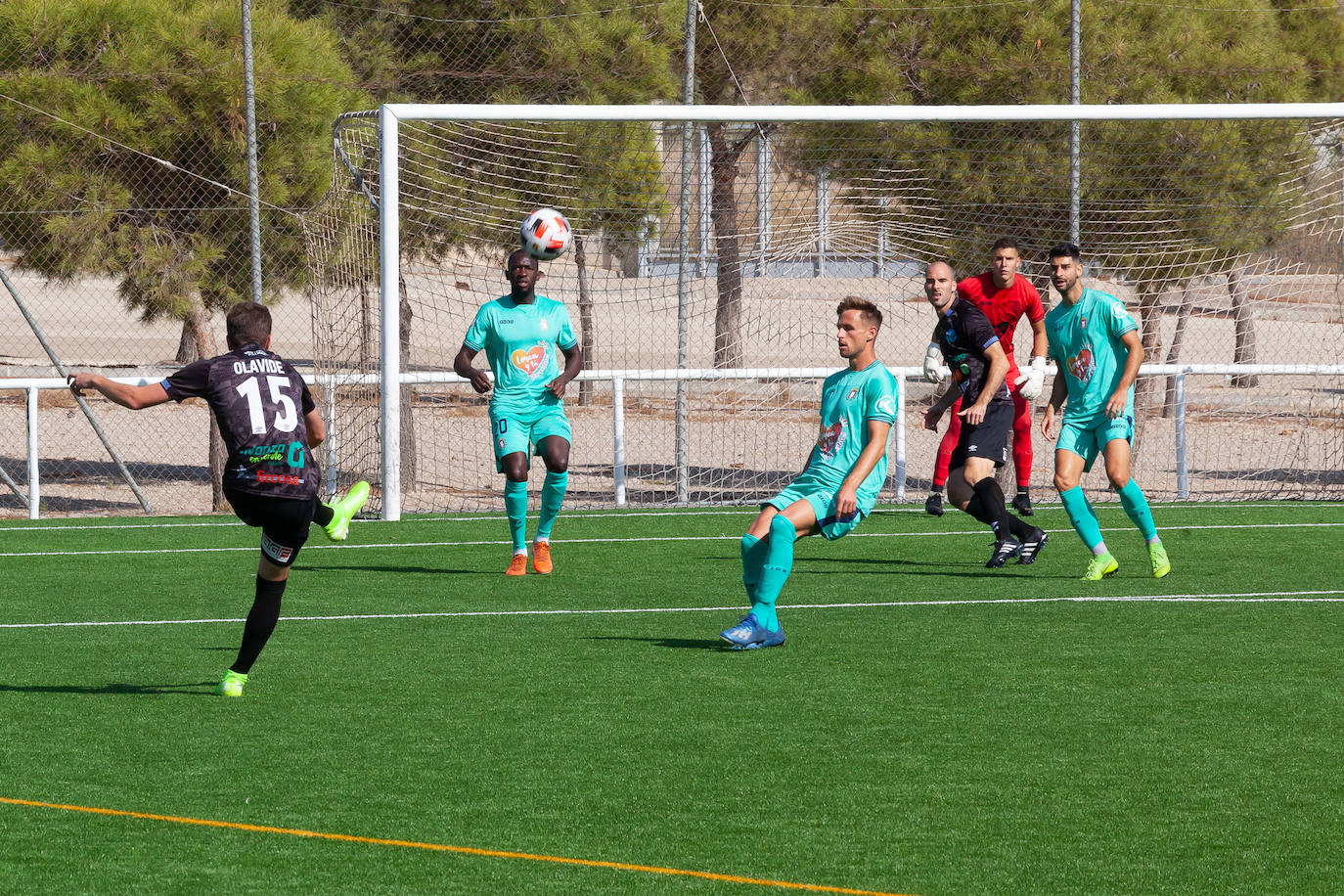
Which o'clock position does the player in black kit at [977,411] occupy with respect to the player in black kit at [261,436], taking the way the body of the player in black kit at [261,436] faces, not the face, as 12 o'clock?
the player in black kit at [977,411] is roughly at 2 o'clock from the player in black kit at [261,436].

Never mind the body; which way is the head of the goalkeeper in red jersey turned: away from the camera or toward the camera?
toward the camera

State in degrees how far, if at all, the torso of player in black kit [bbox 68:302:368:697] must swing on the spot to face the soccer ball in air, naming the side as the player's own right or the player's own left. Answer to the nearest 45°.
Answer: approximately 45° to the player's own right

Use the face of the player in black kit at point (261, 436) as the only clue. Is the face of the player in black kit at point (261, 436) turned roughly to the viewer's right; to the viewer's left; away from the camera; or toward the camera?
away from the camera

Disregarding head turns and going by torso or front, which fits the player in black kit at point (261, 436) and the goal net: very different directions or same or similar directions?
very different directions

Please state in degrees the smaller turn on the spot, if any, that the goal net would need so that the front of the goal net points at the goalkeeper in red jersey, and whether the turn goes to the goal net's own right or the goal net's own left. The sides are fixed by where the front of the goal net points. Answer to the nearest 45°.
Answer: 0° — it already faces them

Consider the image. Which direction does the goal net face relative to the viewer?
toward the camera

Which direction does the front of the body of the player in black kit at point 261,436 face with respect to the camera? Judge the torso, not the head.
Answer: away from the camera

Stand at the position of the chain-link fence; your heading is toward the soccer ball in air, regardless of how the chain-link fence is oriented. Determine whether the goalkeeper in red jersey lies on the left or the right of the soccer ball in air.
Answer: left

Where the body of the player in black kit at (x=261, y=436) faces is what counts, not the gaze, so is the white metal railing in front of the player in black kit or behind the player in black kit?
in front

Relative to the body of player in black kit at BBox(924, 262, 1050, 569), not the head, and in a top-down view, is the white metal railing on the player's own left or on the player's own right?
on the player's own right

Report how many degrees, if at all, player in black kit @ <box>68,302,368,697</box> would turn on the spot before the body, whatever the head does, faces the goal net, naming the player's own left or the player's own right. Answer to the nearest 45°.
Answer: approximately 45° to the player's own right

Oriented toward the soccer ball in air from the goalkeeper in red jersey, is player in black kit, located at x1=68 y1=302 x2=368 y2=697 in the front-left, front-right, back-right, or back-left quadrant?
front-left

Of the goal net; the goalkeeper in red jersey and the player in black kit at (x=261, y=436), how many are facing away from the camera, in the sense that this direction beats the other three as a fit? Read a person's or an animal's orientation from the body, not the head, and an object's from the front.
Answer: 1

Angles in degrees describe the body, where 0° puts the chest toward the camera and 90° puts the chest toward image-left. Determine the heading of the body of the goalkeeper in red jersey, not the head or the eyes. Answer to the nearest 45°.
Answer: approximately 0°

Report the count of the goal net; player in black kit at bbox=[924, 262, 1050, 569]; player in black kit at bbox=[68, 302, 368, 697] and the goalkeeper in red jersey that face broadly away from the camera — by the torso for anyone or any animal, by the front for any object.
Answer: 1

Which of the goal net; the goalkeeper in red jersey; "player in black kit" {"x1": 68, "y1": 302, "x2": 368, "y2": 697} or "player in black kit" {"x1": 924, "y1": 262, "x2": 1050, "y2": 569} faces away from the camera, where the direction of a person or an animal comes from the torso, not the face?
"player in black kit" {"x1": 68, "y1": 302, "x2": 368, "y2": 697}
